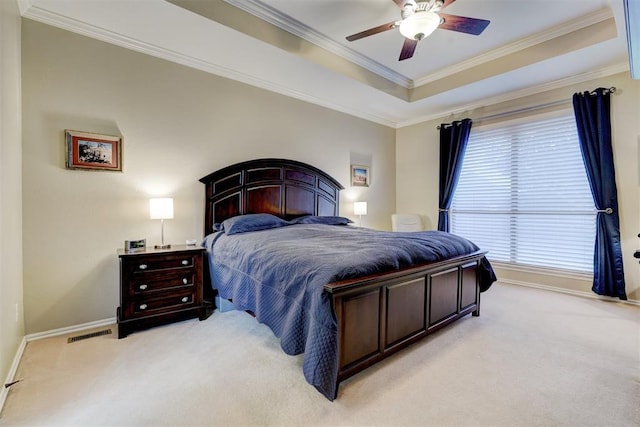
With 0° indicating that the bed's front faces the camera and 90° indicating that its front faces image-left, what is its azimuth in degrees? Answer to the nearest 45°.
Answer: approximately 315°

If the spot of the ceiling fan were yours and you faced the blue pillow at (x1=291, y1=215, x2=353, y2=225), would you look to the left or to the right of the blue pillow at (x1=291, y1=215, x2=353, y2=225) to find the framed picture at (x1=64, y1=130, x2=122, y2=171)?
left

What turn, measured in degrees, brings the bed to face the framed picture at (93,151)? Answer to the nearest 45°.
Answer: approximately 135° to its right

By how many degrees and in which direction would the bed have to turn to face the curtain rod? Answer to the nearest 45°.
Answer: approximately 90° to its left

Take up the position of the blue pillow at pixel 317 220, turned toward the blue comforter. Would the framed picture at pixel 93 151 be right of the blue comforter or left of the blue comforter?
right
